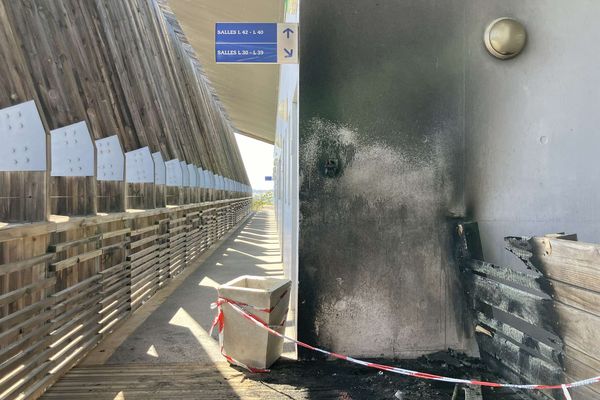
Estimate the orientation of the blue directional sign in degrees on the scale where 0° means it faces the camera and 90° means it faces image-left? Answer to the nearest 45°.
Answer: approximately 0°

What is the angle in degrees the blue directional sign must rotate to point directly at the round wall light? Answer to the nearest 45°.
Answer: approximately 90° to its left
